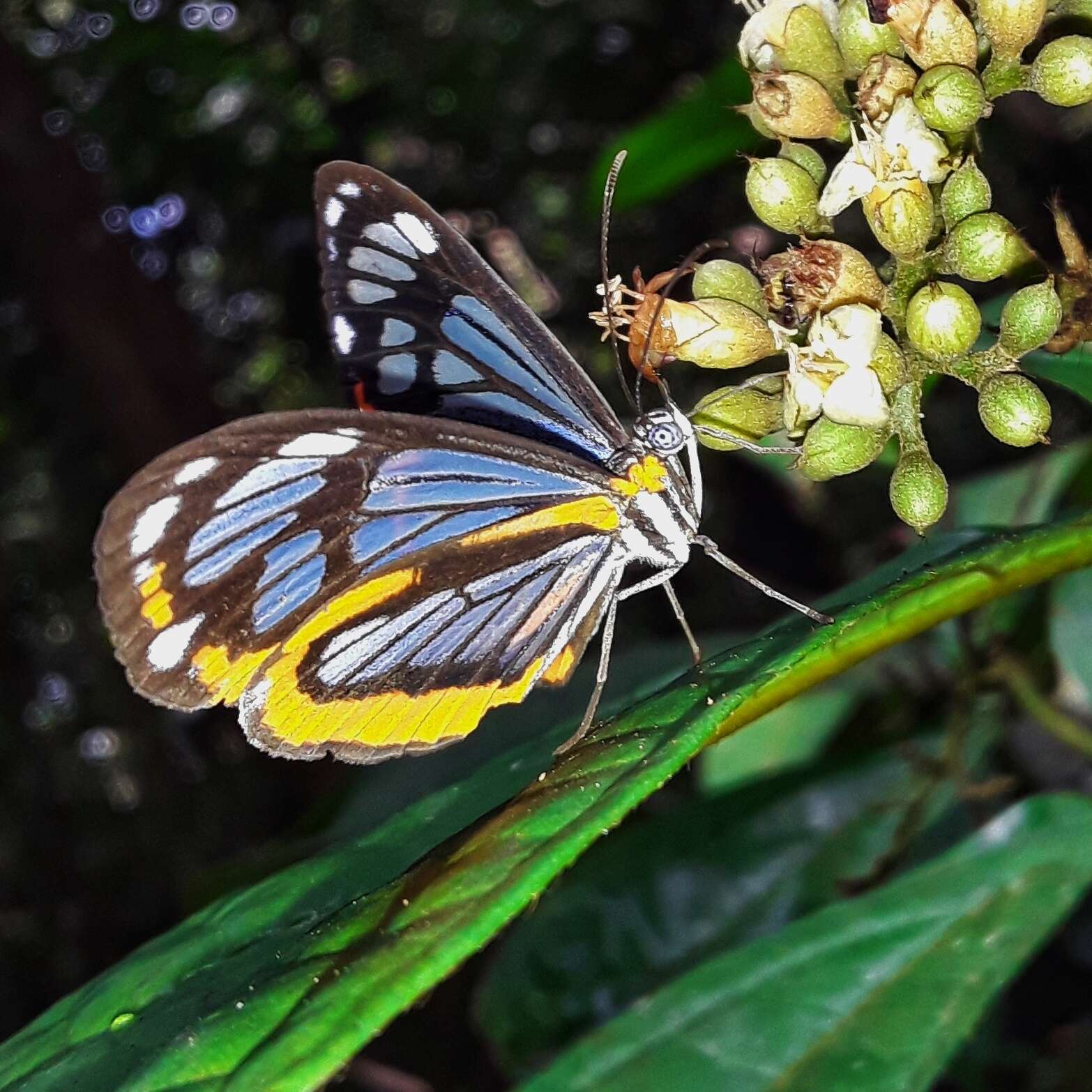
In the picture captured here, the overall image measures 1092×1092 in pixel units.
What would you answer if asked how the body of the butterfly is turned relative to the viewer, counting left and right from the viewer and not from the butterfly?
facing to the right of the viewer

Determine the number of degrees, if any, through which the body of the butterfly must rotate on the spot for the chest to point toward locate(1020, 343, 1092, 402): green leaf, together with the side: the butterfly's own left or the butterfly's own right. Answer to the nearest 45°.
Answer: approximately 45° to the butterfly's own right

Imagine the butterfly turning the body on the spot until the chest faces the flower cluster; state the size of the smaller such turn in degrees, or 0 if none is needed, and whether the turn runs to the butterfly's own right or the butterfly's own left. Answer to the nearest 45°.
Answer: approximately 45° to the butterfly's own right
